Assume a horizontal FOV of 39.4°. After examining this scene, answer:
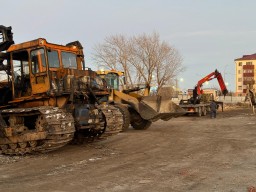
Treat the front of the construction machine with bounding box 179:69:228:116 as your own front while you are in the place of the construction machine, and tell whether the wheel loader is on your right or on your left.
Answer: on your right

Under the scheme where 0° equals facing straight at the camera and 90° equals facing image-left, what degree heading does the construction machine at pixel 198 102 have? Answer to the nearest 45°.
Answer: approximately 270°

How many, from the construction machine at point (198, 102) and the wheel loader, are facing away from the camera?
0

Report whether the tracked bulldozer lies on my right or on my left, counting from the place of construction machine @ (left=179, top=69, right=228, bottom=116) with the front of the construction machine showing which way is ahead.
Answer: on my right

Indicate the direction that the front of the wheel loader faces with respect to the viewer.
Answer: facing the viewer and to the right of the viewer
